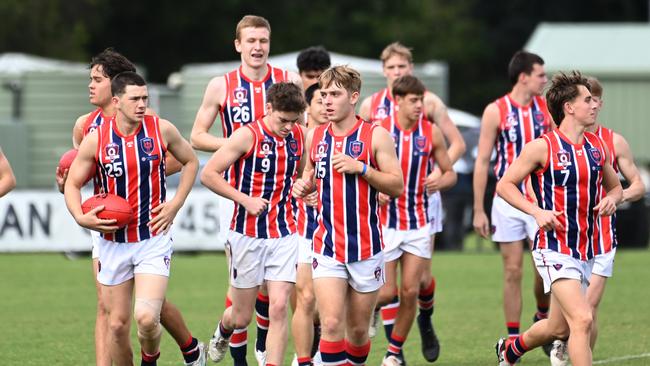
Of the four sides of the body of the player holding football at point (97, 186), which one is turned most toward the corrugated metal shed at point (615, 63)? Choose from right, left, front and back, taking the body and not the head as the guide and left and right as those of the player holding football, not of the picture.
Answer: back

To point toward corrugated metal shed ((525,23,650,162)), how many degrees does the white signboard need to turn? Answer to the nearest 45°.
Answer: approximately 135° to its left

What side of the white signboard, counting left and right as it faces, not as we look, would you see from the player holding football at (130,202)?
front

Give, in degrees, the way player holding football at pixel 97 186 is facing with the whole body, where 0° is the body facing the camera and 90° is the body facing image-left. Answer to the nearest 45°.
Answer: approximately 45°

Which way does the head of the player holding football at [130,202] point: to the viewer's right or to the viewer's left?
to the viewer's right

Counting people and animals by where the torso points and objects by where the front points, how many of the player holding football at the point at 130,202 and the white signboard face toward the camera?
2

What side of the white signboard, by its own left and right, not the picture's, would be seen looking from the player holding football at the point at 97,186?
front

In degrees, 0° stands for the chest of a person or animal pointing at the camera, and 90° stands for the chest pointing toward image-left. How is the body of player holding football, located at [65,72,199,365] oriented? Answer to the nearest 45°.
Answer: approximately 0°
